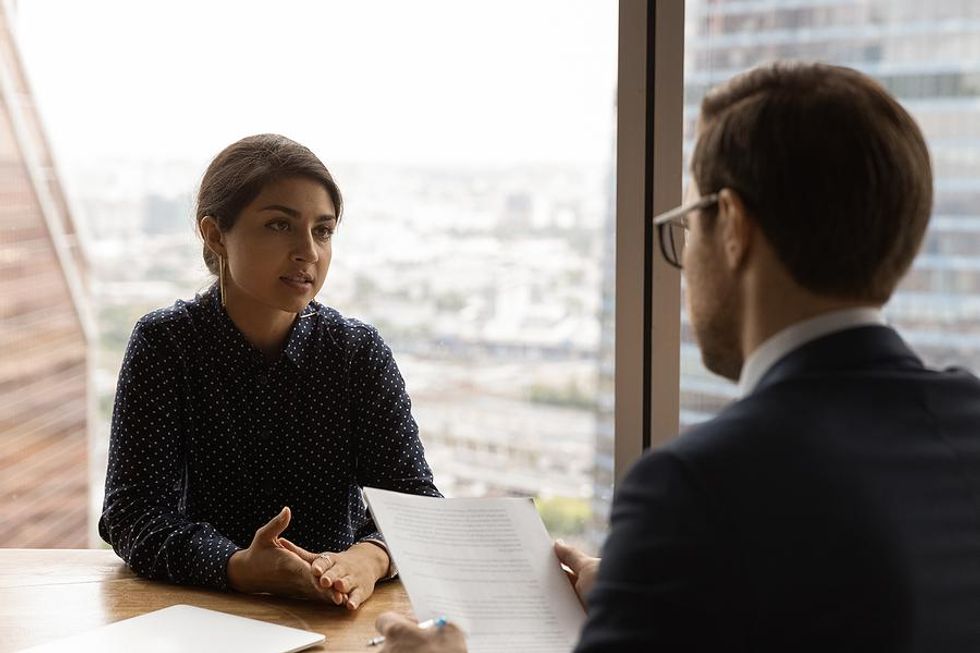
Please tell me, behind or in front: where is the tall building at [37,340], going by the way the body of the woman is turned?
behind

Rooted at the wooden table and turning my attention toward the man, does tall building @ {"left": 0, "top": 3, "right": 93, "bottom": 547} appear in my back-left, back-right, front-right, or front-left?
back-left

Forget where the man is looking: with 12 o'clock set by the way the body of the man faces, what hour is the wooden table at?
The wooden table is roughly at 11 o'clock from the man.

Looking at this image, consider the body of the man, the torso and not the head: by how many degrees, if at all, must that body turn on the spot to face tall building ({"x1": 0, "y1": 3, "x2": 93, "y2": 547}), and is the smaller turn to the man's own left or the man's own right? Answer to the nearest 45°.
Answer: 0° — they already face it

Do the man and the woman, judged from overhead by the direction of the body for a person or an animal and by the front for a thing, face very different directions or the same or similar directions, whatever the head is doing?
very different directions

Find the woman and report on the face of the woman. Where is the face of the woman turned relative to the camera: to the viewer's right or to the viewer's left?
to the viewer's right

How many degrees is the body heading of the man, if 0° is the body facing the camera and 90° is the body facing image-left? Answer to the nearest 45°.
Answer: approximately 135°

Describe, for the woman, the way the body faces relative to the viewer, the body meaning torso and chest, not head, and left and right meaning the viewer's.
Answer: facing the viewer and to the right of the viewer

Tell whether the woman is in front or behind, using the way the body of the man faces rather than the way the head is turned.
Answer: in front

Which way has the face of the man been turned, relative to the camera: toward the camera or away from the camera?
away from the camera

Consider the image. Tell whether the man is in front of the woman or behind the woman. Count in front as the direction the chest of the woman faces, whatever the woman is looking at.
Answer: in front
